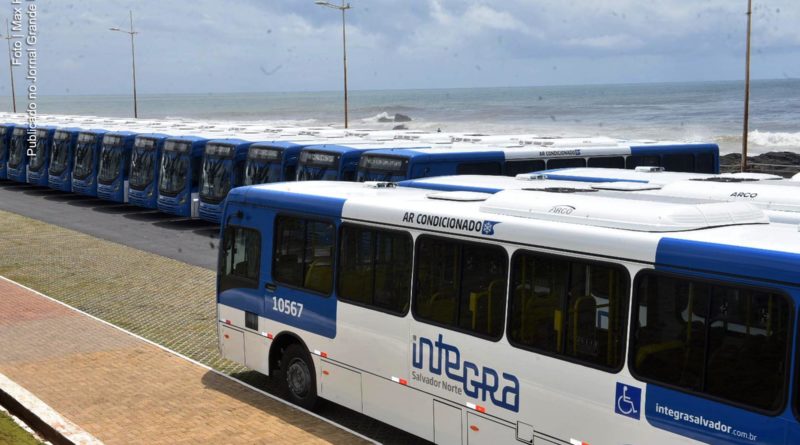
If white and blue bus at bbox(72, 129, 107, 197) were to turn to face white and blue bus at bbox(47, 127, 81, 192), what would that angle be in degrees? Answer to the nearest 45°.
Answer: approximately 135° to its right

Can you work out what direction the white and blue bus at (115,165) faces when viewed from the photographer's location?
facing the viewer and to the left of the viewer

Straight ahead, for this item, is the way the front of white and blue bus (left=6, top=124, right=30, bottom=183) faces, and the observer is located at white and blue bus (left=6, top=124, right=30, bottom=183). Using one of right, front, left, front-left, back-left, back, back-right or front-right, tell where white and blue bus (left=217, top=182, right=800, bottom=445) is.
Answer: front-left

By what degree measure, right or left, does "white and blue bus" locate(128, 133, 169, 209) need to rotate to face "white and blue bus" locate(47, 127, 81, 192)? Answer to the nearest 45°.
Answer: approximately 90° to its right

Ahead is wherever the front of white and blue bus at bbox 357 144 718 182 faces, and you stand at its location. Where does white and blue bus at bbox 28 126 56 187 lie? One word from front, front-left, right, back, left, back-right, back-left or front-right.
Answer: right

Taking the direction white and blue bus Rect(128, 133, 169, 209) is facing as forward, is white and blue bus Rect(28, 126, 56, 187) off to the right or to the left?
on its right

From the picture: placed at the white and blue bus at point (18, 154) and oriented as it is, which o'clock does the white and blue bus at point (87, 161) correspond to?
the white and blue bus at point (87, 161) is roughly at 10 o'clock from the white and blue bus at point (18, 154).

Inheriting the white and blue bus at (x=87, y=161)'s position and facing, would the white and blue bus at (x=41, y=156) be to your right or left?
on your right

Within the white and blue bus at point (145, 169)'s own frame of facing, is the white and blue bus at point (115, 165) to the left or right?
on its right

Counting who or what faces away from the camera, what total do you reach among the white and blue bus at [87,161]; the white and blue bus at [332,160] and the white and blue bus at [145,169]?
0

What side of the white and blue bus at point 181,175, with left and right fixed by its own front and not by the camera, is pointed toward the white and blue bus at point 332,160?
left

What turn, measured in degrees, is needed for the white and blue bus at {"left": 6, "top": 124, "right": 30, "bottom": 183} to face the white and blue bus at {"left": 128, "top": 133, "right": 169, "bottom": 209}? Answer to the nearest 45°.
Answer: approximately 45° to its left

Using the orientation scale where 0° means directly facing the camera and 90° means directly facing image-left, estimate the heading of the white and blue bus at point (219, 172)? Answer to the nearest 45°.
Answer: approximately 45°

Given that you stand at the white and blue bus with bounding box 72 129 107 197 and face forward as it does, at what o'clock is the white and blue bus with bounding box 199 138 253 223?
the white and blue bus with bounding box 199 138 253 223 is roughly at 10 o'clock from the white and blue bus with bounding box 72 129 107 197.
